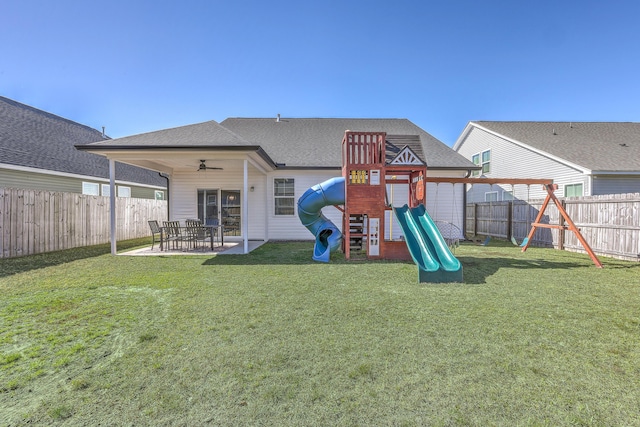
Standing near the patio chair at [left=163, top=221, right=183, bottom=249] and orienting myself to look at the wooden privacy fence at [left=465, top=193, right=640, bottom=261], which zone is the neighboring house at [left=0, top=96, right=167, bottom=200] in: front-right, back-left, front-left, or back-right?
back-left

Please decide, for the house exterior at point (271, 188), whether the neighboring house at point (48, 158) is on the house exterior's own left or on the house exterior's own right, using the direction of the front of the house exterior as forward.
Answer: on the house exterior's own left

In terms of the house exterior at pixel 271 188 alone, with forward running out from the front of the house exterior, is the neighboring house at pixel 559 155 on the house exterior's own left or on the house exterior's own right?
on the house exterior's own right

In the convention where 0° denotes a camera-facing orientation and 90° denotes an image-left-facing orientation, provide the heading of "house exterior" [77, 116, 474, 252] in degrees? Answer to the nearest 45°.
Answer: approximately 180°

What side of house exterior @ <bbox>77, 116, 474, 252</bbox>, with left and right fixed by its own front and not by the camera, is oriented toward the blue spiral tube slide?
back
